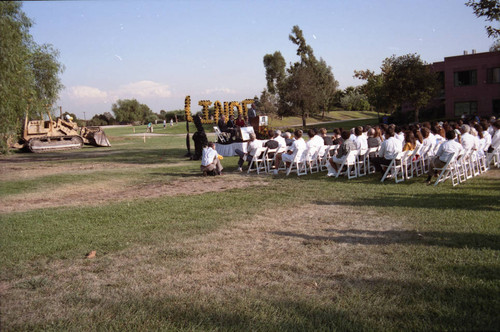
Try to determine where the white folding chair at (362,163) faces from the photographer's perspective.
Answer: facing away from the viewer and to the left of the viewer

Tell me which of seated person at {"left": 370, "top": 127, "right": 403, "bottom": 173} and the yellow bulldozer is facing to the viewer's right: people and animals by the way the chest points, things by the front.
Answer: the yellow bulldozer

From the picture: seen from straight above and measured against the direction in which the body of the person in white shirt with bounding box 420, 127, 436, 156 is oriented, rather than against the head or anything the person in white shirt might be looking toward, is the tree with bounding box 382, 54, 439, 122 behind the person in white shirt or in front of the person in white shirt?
in front

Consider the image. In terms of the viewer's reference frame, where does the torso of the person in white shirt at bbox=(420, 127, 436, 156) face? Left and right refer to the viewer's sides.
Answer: facing away from the viewer and to the left of the viewer

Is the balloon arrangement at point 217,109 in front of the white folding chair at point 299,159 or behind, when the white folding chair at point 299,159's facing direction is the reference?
in front

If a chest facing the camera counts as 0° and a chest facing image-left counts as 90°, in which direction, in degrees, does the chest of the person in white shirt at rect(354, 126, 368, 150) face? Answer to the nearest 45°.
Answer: approximately 135°

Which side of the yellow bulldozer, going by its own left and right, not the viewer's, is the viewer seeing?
right

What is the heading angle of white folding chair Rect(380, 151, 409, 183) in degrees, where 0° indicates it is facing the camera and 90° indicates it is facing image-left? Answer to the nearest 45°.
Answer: approximately 135°

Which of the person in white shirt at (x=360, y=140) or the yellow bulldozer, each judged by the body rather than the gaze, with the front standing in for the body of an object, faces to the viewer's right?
the yellow bulldozer
